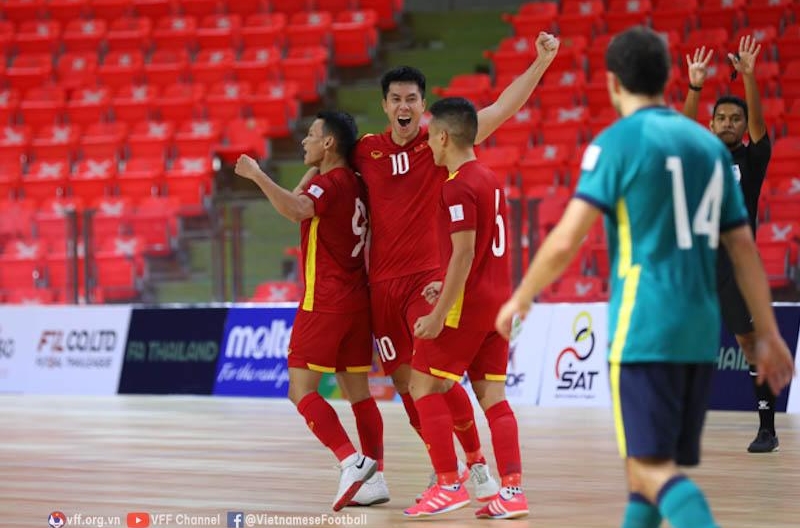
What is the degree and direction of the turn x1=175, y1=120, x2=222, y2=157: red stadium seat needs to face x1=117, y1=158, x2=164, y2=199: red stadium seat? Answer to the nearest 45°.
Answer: approximately 45° to its right

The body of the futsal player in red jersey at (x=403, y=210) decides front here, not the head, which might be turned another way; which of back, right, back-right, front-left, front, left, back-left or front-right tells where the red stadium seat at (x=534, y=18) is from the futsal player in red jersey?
back

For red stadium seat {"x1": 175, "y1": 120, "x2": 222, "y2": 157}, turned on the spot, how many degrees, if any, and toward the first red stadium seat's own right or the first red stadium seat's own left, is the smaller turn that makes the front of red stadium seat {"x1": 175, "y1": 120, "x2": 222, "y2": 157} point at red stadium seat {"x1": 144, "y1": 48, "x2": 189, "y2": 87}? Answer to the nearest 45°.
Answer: approximately 180°

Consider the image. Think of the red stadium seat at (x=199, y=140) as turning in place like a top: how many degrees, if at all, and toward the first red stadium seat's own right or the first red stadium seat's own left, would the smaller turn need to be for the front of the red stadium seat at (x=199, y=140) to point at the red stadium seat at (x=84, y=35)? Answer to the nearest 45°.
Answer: approximately 135° to the first red stadium seat's own right

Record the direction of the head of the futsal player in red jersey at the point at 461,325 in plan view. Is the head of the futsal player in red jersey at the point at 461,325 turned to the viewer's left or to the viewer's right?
to the viewer's left

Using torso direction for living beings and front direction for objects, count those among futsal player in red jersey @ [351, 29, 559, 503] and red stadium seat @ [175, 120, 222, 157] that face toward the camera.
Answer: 2

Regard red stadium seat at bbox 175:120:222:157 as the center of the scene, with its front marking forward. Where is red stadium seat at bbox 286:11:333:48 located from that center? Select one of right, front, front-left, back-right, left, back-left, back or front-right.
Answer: back-left

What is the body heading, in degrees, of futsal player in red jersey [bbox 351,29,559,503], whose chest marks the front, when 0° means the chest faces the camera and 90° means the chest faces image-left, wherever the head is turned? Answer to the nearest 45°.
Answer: approximately 0°

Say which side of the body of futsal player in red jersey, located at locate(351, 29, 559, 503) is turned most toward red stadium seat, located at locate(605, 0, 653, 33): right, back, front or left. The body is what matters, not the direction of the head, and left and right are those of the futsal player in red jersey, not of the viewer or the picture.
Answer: back

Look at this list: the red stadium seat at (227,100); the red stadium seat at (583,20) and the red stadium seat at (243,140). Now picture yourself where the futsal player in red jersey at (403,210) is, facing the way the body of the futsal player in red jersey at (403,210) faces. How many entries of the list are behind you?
3
